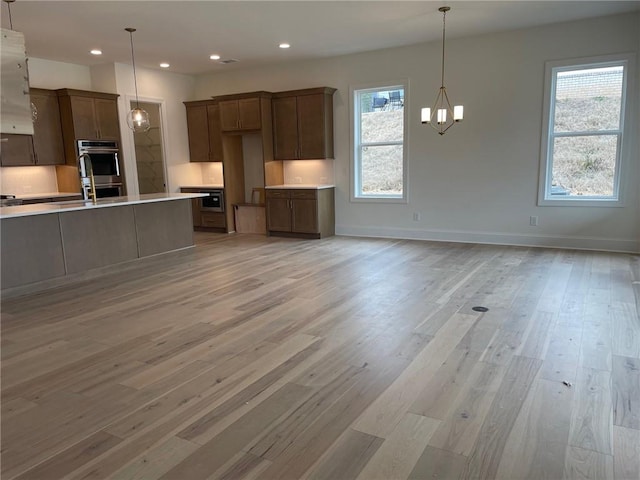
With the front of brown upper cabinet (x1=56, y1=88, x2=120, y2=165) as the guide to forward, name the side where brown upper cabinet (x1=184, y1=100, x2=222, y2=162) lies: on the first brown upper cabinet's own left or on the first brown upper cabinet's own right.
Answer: on the first brown upper cabinet's own left

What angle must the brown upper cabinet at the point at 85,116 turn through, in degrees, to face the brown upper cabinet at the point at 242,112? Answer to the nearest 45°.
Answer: approximately 45° to its left

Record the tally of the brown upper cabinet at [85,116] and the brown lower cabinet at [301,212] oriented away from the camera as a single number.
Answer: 0

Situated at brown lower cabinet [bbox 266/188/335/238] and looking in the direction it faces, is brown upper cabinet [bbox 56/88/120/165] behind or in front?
in front

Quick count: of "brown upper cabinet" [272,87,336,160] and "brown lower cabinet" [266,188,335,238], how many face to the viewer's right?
0

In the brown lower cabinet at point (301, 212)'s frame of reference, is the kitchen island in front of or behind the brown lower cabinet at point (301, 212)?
in front

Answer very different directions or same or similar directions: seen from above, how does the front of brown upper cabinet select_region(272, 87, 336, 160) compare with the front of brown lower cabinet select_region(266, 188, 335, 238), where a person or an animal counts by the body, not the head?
same or similar directions
